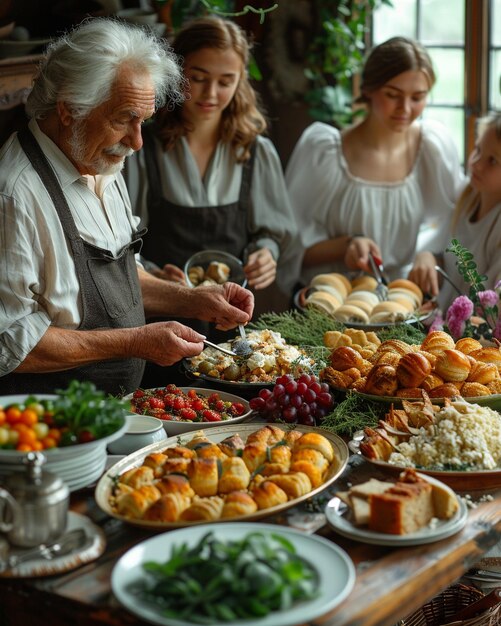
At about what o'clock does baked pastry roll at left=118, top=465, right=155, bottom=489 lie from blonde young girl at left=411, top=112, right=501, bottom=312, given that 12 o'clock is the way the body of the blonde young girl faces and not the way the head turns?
The baked pastry roll is roughly at 11 o'clock from the blonde young girl.

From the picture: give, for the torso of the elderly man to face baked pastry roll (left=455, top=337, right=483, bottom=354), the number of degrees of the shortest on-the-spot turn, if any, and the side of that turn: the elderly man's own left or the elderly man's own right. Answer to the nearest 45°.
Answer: approximately 45° to the elderly man's own left

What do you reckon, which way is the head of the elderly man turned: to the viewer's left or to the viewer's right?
to the viewer's right

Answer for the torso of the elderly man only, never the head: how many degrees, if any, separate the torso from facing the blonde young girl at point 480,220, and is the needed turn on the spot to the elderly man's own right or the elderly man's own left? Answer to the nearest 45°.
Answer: approximately 90° to the elderly man's own left

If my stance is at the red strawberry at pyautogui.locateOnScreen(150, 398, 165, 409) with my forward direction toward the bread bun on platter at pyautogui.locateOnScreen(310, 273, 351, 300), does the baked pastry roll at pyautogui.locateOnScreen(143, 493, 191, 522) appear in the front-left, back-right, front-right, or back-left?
back-right

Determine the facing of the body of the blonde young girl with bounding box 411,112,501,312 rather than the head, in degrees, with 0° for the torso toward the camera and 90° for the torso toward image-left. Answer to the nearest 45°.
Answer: approximately 45°

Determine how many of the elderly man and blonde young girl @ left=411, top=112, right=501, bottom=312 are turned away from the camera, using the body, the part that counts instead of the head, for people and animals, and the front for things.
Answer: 0

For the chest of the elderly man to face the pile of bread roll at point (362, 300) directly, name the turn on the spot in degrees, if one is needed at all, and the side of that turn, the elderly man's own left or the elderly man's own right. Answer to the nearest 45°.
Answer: approximately 90° to the elderly man's own left

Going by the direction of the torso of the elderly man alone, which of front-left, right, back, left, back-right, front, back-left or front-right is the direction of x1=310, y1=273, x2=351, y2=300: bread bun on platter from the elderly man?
left

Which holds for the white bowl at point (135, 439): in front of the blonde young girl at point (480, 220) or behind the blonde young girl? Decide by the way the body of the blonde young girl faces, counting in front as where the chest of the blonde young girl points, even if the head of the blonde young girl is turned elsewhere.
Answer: in front

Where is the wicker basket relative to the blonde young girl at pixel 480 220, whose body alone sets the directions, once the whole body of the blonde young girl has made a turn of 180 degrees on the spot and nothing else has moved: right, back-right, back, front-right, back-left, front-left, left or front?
back-right

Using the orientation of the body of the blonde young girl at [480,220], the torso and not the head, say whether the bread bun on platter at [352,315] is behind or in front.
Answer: in front

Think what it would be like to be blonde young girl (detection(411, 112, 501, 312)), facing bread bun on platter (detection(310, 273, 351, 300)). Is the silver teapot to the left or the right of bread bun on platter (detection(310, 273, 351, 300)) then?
left

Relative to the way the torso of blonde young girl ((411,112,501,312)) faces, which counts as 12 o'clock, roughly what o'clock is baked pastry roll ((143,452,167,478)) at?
The baked pastry roll is roughly at 11 o'clock from the blonde young girl.

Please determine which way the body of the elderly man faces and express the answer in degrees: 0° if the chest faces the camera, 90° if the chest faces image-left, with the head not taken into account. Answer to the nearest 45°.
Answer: approximately 315°
